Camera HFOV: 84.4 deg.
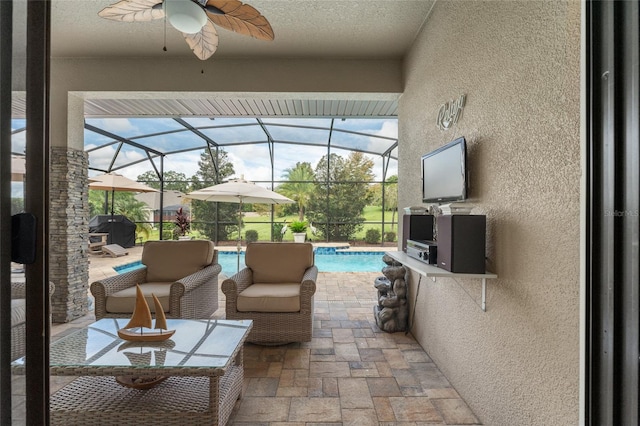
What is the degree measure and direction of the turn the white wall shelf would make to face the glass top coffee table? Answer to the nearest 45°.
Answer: approximately 45° to its left

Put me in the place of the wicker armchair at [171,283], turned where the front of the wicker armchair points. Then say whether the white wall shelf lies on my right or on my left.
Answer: on my left

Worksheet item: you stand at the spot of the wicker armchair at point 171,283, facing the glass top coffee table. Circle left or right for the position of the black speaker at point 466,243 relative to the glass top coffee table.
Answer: left

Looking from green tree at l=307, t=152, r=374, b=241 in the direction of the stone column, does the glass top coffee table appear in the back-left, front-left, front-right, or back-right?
front-left

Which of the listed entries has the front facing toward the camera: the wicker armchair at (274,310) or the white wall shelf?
the wicker armchair

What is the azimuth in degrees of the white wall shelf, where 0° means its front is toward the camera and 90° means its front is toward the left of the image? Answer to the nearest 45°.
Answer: approximately 90°

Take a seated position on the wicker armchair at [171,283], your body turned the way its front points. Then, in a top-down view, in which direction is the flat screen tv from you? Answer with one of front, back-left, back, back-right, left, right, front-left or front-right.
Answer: left

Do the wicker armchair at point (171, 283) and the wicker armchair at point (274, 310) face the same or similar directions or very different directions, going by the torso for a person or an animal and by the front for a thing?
same or similar directions

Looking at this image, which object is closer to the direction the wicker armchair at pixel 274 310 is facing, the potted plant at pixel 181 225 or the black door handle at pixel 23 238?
the black door handle

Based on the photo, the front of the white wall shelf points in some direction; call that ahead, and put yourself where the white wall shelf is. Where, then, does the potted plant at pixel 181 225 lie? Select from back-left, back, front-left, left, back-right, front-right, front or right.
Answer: front-right

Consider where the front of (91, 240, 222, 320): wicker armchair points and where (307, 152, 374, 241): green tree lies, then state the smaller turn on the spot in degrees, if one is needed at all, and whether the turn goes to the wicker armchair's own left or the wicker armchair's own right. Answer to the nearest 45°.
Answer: approximately 180°

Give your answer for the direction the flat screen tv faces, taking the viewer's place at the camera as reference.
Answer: facing the viewer and to the left of the viewer

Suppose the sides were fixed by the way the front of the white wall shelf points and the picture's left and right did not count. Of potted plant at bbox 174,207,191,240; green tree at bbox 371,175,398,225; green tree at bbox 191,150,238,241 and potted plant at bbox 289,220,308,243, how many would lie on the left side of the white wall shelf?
0

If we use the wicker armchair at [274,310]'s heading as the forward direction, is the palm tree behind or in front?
behind

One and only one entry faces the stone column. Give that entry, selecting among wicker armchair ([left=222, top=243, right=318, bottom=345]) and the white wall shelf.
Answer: the white wall shelf

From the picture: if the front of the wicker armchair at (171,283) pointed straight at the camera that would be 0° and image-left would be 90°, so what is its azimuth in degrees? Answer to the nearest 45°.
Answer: approximately 45°

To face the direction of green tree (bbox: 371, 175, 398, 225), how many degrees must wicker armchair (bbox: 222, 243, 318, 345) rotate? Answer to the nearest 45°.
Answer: approximately 135° to its left

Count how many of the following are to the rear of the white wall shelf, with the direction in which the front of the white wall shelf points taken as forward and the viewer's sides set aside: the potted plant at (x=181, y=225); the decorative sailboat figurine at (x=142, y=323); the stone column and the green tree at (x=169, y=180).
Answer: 0

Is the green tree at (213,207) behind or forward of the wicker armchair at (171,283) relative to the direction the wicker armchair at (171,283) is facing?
behind

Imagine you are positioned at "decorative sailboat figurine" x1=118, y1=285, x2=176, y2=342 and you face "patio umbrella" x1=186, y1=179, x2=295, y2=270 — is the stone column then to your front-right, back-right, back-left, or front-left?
front-left

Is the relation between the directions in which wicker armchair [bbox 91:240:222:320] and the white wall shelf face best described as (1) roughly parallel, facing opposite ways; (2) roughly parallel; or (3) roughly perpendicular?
roughly perpendicular

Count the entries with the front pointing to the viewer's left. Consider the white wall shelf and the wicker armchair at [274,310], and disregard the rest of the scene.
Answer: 1

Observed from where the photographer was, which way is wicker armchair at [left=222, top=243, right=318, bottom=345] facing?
facing the viewer
